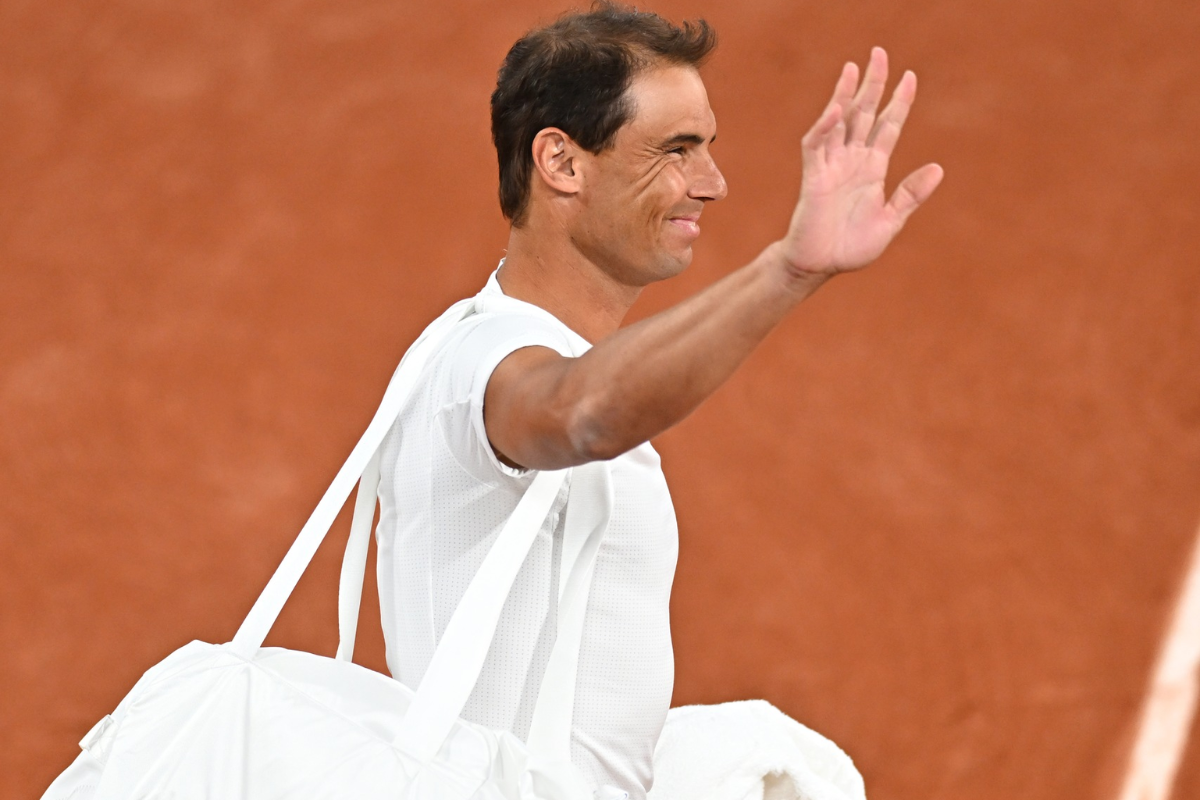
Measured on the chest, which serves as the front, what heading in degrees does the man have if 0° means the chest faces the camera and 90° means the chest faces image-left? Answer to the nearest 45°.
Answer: approximately 270°

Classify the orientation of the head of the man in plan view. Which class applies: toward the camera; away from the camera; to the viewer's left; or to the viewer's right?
to the viewer's right
